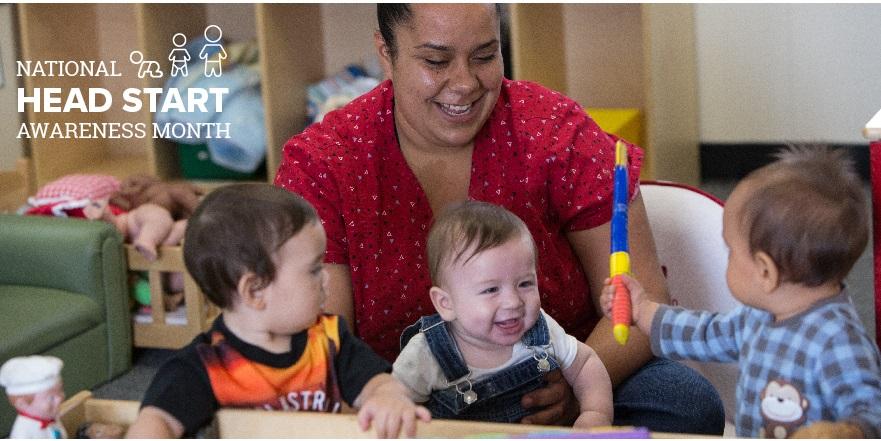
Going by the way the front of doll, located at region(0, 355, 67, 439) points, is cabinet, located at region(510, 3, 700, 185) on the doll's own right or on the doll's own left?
on the doll's own left

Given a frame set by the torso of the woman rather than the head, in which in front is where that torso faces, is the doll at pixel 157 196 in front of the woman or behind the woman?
behind

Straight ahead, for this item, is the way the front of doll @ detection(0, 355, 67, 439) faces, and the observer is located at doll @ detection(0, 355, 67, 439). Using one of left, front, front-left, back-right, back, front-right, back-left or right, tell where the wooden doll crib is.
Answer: back-left

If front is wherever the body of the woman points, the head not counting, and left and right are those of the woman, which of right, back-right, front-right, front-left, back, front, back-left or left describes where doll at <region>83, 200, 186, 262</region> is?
back-right

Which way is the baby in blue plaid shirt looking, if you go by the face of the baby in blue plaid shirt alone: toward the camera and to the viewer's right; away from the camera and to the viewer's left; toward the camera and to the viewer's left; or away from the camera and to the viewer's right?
away from the camera and to the viewer's left

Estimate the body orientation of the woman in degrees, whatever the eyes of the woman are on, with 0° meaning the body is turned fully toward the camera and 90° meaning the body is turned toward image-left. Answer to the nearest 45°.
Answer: approximately 0°

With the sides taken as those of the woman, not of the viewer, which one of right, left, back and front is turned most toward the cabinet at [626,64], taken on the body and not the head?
back

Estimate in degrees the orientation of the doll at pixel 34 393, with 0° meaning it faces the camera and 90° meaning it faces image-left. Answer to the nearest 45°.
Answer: approximately 315°

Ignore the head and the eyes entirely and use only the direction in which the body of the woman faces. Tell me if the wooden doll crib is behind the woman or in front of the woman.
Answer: behind
